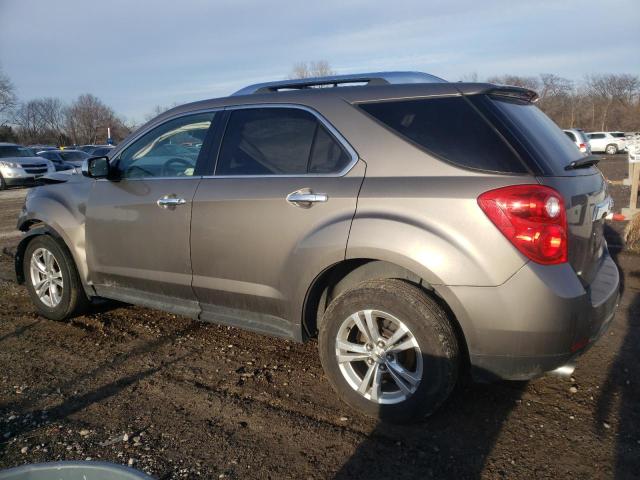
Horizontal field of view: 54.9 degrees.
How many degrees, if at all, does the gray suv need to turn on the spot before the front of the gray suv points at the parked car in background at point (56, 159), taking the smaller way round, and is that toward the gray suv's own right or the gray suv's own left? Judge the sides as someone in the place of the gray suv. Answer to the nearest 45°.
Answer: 0° — it already faces it

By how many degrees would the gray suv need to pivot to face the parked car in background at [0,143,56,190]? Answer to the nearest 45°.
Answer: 0° — it already faces it

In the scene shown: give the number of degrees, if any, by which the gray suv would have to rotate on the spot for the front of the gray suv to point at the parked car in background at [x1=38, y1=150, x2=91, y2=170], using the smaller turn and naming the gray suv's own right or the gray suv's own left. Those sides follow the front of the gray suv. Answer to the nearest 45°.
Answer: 0° — it already faces it

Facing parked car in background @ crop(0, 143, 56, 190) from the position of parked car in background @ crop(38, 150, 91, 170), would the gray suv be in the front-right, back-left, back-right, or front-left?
front-left

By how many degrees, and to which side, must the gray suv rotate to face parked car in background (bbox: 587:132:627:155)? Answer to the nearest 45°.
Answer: approximately 90° to its right

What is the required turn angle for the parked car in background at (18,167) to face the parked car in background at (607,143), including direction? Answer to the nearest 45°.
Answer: approximately 45° to its left

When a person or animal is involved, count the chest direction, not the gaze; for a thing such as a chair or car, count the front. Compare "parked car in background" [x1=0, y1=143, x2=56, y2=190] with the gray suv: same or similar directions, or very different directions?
very different directions

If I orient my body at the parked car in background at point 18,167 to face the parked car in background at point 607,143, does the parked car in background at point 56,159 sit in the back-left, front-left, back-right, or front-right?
front-left

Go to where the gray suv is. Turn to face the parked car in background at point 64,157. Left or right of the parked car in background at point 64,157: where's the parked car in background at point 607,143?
right

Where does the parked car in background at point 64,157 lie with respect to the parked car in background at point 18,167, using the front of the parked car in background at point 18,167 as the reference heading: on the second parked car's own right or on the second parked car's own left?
on the second parked car's own left

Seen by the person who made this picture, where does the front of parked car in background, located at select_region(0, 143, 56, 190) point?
facing the viewer and to the right of the viewer

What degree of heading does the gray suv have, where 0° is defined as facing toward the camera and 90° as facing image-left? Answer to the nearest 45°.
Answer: approximately 135°
